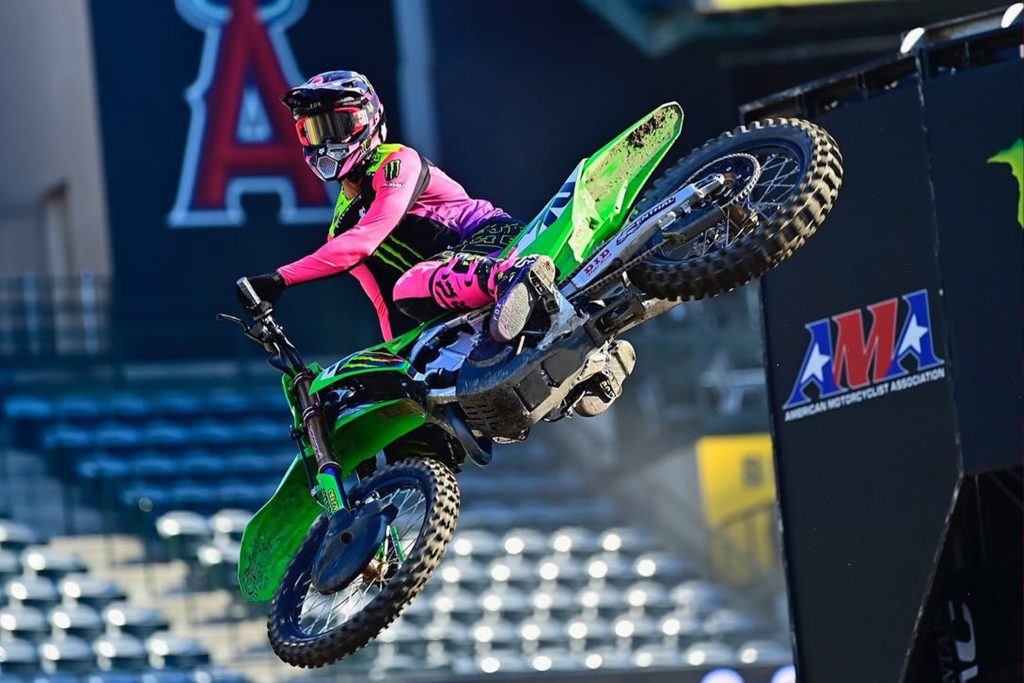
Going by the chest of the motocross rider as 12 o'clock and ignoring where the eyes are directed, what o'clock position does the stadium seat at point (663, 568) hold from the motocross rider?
The stadium seat is roughly at 5 o'clock from the motocross rider.

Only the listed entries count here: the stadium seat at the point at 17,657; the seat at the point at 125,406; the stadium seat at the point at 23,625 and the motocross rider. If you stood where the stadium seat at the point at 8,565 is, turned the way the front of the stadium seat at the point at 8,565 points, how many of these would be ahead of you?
3

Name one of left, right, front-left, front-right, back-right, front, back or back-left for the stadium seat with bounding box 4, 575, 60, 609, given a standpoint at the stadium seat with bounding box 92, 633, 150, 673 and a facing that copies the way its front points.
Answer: back-right

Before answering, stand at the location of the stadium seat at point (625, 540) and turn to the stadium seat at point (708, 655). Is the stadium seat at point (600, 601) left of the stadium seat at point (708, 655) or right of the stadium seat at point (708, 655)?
right

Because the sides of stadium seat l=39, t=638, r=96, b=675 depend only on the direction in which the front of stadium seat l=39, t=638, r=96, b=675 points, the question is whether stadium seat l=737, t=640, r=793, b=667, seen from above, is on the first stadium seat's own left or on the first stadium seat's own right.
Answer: on the first stadium seat's own left

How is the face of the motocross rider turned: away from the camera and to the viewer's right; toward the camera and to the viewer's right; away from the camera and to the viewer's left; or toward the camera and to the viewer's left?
toward the camera and to the viewer's left

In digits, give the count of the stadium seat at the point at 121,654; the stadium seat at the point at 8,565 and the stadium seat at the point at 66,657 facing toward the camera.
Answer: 3

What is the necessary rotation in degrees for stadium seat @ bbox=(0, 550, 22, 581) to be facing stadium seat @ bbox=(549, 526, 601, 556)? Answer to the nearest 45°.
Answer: approximately 90° to its left

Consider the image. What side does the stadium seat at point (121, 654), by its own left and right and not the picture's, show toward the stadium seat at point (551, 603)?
left

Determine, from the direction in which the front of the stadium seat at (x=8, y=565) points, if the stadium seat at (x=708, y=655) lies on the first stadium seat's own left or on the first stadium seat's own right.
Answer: on the first stadium seat's own left

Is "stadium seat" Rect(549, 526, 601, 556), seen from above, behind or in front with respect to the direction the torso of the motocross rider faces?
behind

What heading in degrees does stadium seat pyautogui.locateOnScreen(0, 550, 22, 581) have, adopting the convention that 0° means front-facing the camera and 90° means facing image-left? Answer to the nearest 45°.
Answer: approximately 0°

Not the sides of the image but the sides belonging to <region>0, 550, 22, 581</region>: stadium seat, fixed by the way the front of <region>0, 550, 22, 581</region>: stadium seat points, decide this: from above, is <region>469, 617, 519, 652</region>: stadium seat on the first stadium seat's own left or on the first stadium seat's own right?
on the first stadium seat's own left

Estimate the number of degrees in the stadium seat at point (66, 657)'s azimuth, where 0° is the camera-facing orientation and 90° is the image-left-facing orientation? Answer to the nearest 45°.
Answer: approximately 0°
